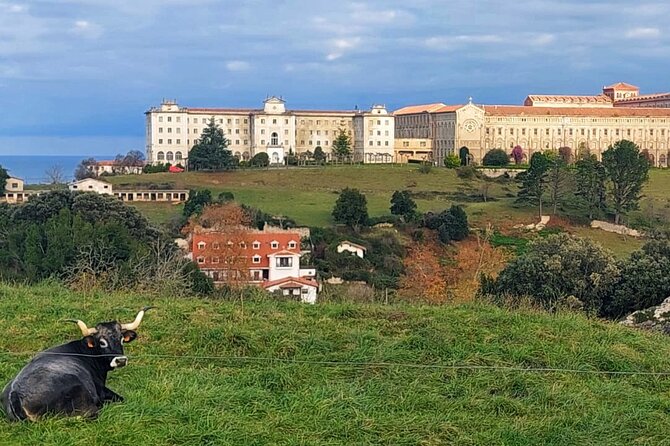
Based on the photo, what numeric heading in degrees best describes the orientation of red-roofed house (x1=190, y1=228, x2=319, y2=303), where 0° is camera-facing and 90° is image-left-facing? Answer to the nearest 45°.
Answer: approximately 0°

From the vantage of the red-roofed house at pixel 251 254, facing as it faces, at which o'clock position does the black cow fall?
The black cow is roughly at 12 o'clock from the red-roofed house.

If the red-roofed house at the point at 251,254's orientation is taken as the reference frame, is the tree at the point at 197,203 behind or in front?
behind

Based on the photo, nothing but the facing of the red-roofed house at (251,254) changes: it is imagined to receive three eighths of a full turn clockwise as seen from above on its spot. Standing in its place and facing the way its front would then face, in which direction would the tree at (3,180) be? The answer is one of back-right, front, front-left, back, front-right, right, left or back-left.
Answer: front

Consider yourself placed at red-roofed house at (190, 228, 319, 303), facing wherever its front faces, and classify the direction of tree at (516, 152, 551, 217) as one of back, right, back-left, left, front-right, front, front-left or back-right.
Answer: back-left

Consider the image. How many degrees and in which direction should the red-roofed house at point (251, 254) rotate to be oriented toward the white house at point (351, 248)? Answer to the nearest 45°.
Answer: approximately 135° to its left

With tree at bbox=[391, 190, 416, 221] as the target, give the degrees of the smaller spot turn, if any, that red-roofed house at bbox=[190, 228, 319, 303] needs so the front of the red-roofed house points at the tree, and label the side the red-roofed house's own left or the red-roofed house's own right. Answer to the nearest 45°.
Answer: approximately 135° to the red-roofed house's own left

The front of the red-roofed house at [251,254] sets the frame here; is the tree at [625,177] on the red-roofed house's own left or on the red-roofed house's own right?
on the red-roofed house's own left

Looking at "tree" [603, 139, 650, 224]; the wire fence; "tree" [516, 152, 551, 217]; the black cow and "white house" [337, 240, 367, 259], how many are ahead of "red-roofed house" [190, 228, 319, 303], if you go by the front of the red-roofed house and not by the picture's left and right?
2
